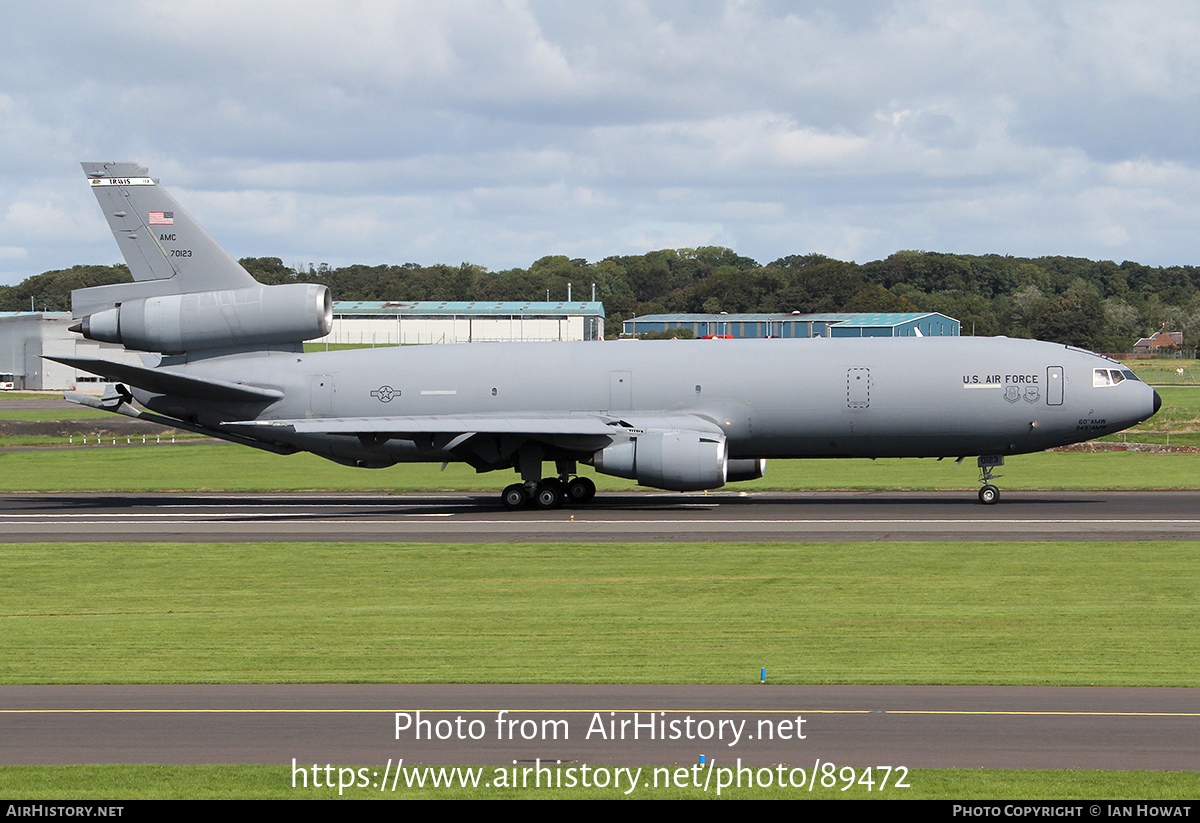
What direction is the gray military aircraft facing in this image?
to the viewer's right
